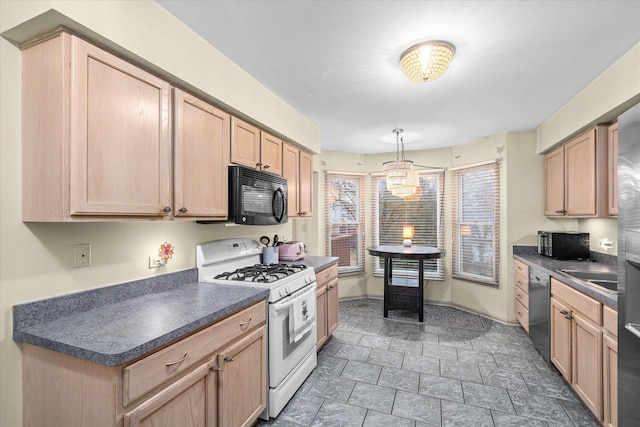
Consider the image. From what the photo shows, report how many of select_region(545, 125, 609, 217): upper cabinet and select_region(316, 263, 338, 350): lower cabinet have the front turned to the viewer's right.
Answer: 1

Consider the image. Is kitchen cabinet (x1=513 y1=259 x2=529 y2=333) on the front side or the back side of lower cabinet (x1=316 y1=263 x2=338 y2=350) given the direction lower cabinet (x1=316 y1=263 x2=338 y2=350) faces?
on the front side

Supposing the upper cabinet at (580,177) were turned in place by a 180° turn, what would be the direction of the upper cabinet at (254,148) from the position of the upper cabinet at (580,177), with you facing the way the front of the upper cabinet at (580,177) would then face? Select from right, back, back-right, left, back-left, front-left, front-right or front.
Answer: back

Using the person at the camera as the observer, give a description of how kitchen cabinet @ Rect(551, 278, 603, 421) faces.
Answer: facing the viewer and to the left of the viewer

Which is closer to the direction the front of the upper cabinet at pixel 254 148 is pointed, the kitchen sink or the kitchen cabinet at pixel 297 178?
the kitchen sink

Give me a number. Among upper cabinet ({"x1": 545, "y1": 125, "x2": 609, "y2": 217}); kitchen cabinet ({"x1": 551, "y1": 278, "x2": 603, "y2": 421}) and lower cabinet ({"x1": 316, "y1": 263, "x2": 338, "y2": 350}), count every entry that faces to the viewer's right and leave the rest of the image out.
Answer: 1

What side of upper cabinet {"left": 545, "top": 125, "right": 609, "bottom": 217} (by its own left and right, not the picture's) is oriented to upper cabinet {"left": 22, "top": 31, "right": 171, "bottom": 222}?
front

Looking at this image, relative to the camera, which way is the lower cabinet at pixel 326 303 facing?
to the viewer's right

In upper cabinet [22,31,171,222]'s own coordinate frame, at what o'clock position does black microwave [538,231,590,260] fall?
The black microwave is roughly at 11 o'clock from the upper cabinet.

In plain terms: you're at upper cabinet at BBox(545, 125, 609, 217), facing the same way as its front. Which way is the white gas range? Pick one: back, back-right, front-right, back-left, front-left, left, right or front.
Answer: front

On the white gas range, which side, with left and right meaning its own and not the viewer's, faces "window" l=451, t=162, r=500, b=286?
left

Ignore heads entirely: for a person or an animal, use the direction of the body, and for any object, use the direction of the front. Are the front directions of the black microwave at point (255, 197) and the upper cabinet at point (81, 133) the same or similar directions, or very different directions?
same or similar directions

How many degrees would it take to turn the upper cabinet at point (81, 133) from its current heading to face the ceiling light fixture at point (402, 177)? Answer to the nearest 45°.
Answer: approximately 45° to its left

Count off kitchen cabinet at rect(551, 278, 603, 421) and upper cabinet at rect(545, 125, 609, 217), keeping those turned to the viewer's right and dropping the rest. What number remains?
0

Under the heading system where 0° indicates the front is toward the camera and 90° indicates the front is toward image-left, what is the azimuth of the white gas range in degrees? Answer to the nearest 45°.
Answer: approximately 315°
